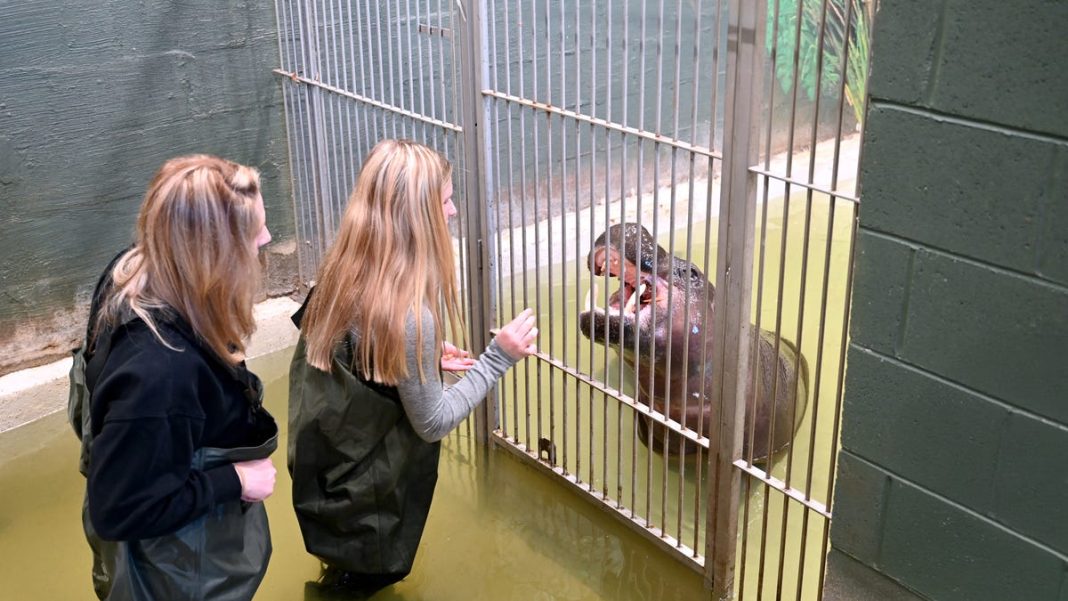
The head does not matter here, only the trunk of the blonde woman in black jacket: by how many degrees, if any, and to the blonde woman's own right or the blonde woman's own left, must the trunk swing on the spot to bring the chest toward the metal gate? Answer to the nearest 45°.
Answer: approximately 45° to the blonde woman's own left

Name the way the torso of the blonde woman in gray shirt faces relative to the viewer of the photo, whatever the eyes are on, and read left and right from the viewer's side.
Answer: facing away from the viewer and to the right of the viewer

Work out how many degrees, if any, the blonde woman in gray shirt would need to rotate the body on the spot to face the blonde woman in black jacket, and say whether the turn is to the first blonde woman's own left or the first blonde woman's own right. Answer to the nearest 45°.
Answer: approximately 180°

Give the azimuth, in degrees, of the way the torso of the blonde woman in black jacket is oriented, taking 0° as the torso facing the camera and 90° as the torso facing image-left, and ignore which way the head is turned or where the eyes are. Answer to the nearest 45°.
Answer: approximately 270°

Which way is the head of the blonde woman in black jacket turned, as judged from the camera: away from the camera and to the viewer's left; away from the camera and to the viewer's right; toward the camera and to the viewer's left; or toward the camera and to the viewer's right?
away from the camera and to the viewer's right
